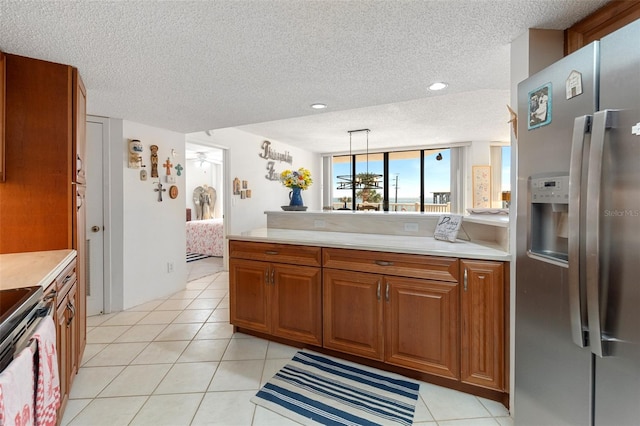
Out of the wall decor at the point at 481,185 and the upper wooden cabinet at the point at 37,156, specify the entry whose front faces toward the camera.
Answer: the wall decor

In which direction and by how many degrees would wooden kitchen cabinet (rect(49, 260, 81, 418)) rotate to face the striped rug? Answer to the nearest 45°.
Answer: approximately 45° to its left

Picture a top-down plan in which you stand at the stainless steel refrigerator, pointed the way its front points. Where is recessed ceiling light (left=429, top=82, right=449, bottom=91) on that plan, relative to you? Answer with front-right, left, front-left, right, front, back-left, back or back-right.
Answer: right

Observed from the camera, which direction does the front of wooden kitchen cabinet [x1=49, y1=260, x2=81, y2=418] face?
facing to the right of the viewer

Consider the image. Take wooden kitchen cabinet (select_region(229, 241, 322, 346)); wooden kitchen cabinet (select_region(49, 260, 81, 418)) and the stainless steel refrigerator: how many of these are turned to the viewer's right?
1

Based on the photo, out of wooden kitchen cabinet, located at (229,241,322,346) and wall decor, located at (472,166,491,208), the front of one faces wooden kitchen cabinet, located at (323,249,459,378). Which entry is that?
the wall decor

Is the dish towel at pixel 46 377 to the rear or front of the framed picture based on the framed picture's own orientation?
to the front

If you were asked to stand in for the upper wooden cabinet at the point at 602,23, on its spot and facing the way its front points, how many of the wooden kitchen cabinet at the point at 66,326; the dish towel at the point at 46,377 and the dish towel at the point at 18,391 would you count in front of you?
3

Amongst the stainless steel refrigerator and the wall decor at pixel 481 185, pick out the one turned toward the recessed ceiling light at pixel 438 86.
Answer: the wall decor

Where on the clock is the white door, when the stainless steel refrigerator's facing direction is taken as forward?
The white door is roughly at 1 o'clock from the stainless steel refrigerator.

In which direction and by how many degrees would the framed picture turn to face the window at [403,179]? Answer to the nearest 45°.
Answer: approximately 90° to its right

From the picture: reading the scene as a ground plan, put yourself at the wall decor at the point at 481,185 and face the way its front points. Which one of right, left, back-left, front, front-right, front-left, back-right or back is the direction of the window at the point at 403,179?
right

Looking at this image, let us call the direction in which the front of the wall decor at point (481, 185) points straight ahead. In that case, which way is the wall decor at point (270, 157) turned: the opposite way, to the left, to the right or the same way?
to the left

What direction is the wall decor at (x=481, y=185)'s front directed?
toward the camera

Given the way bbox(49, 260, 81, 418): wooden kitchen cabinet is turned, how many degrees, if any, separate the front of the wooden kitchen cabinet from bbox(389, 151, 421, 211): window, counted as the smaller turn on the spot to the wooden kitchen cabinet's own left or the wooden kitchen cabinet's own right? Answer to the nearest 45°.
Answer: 0° — it already faces it
